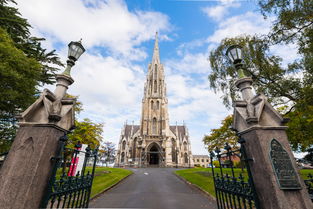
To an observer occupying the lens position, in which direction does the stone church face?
facing the viewer

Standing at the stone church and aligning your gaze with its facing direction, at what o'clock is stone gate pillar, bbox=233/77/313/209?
The stone gate pillar is roughly at 12 o'clock from the stone church.

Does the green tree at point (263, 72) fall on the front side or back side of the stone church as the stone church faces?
on the front side

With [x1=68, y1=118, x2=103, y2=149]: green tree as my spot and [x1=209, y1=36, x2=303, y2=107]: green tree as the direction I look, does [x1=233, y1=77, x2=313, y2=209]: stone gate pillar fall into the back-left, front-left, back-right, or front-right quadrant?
front-right

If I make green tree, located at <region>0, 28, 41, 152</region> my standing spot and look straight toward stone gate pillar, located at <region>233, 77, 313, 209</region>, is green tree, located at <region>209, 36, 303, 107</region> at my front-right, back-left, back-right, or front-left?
front-left

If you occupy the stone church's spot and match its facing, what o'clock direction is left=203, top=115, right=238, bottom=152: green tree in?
The green tree is roughly at 11 o'clock from the stone church.

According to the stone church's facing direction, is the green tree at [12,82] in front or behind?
in front

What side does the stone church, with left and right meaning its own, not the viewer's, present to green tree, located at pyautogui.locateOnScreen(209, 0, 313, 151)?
front
